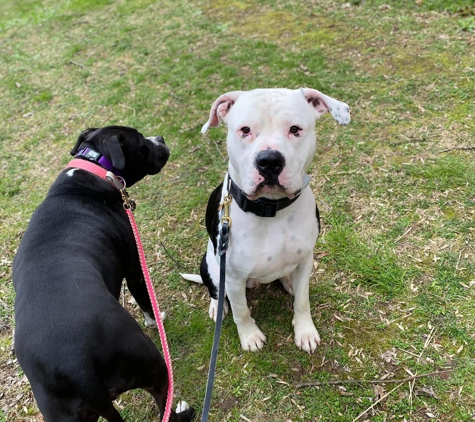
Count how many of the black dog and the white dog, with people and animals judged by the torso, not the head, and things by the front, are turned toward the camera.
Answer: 1

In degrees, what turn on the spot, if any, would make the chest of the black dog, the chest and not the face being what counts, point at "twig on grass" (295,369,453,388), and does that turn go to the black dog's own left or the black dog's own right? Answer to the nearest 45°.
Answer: approximately 45° to the black dog's own right

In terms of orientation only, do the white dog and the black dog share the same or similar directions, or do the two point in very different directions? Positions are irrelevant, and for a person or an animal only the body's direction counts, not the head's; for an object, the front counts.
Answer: very different directions

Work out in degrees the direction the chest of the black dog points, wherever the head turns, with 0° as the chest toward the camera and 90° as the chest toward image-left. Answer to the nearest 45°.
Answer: approximately 225°
